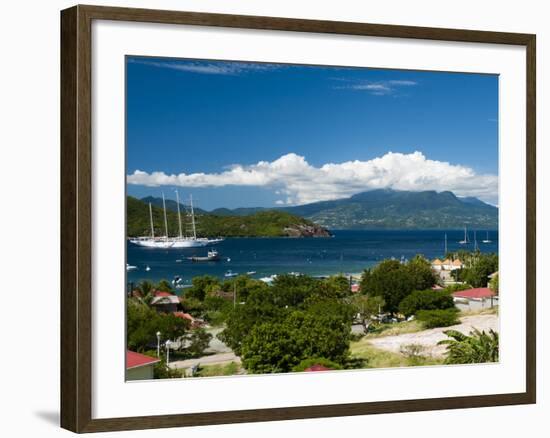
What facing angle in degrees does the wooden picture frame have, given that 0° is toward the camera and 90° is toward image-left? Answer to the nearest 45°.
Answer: approximately 315°
